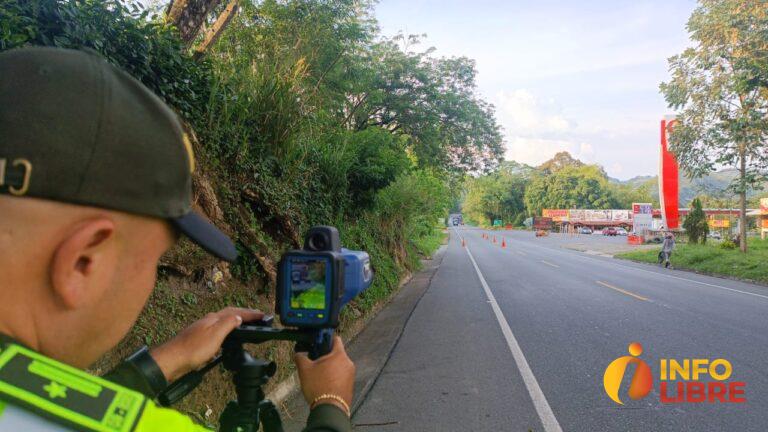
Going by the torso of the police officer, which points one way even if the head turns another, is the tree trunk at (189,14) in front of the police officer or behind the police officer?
in front

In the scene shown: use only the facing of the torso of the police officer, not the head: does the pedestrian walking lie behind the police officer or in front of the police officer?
in front

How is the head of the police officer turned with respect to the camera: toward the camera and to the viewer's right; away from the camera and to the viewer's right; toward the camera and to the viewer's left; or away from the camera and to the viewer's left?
away from the camera and to the viewer's right

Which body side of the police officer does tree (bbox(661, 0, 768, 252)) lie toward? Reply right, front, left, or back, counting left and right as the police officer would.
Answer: front

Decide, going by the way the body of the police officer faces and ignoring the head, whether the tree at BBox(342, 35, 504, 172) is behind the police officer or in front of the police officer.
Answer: in front

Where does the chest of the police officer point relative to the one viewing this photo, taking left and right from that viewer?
facing away from the viewer and to the right of the viewer

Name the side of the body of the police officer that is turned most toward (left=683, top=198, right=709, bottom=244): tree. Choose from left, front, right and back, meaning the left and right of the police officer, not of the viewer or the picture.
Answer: front
